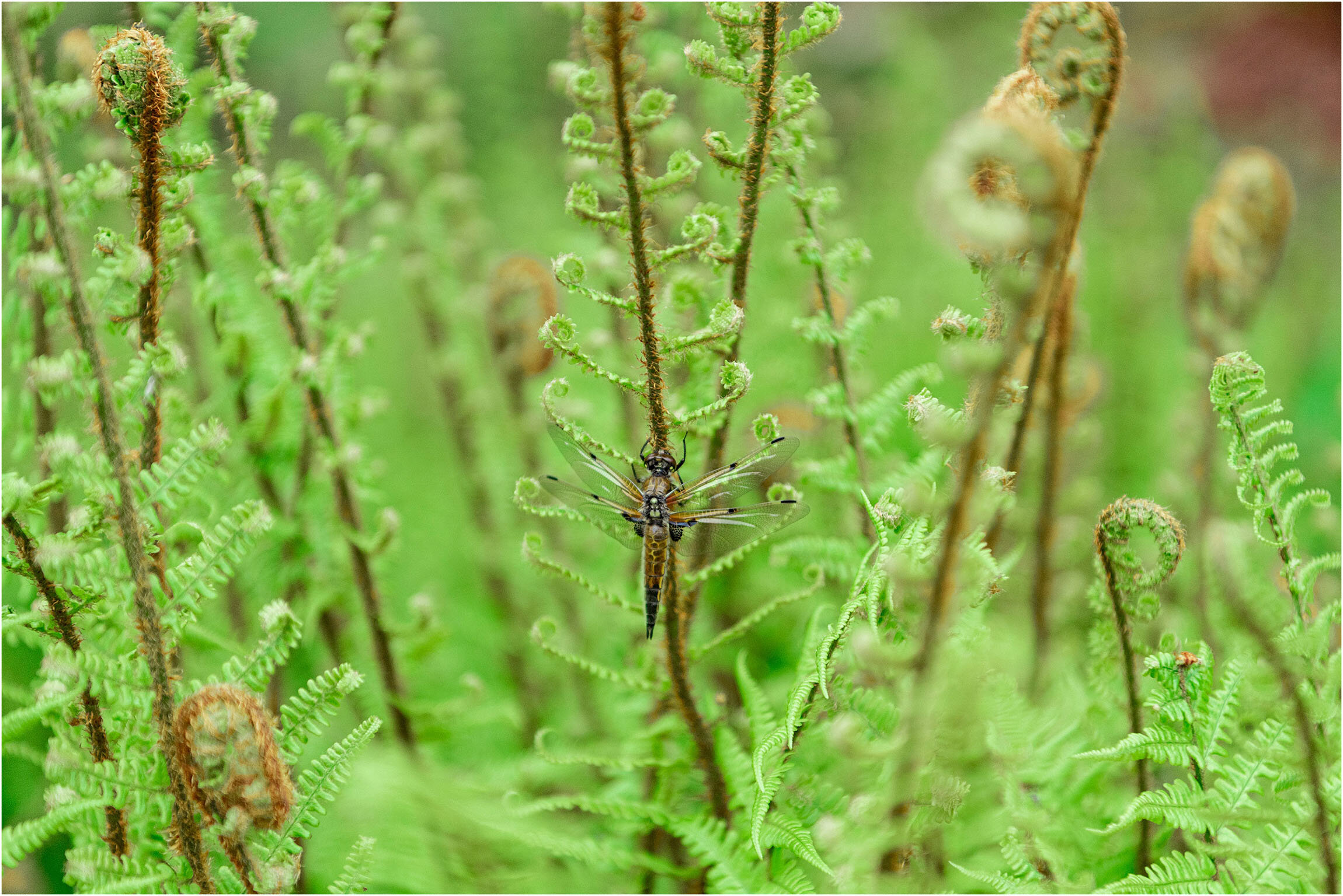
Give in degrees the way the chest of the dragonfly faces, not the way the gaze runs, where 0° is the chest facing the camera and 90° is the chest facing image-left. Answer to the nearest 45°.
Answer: approximately 180°
